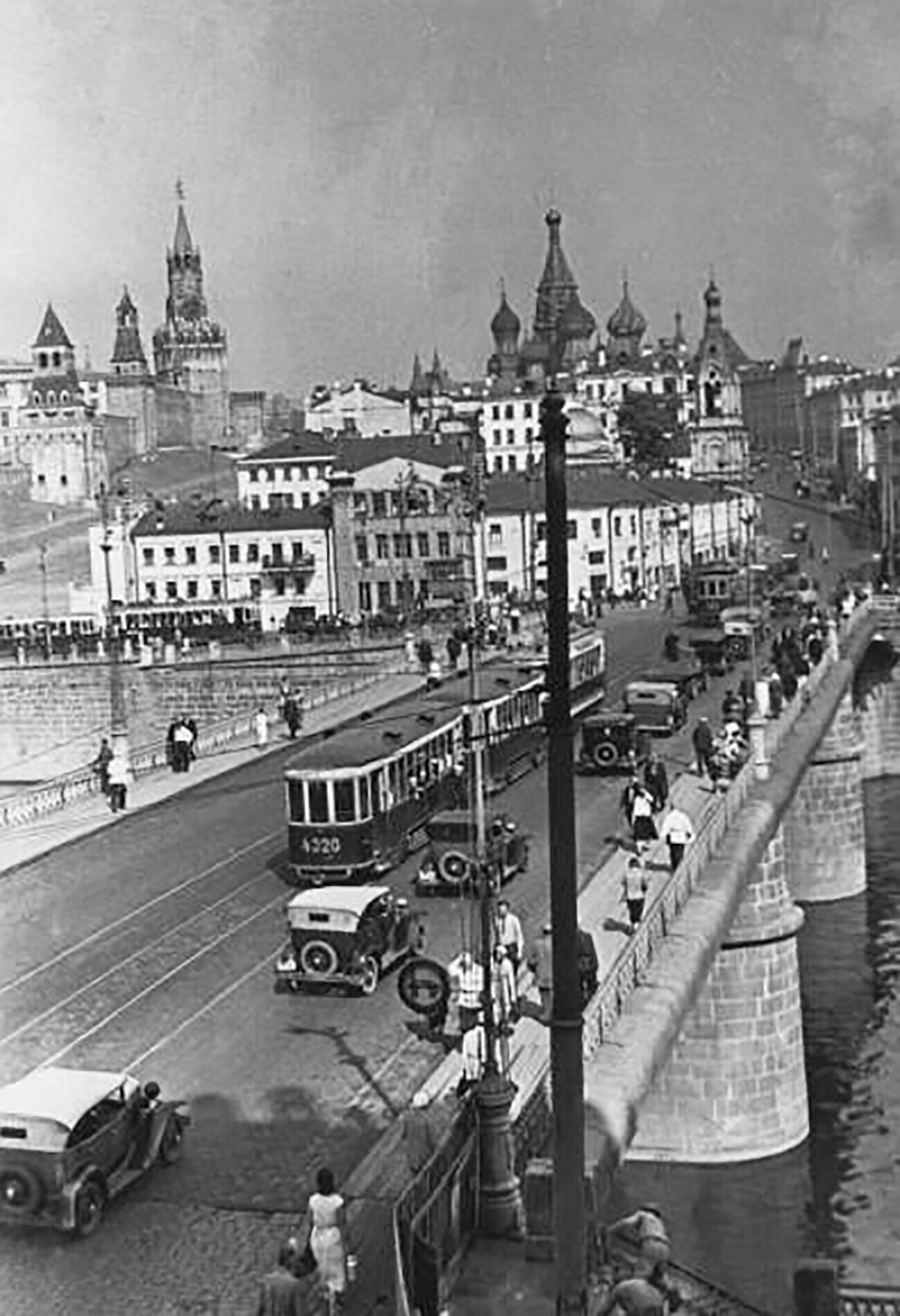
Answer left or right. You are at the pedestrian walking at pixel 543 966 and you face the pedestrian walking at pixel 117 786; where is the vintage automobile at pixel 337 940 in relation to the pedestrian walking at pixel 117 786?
left

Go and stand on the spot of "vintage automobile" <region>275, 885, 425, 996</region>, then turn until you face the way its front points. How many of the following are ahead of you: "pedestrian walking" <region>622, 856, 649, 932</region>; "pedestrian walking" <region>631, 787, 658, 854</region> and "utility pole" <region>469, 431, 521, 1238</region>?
2

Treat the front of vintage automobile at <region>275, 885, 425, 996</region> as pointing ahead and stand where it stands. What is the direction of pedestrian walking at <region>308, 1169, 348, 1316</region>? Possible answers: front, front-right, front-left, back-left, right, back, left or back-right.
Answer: back-right

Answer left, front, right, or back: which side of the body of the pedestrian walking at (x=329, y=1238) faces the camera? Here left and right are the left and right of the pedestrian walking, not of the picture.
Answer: back

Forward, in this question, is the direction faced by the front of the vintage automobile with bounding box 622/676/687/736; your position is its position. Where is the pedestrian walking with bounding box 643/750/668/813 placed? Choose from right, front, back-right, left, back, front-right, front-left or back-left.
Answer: back-right

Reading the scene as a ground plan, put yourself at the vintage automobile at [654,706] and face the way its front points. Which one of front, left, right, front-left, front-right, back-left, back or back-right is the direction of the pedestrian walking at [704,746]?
back-right

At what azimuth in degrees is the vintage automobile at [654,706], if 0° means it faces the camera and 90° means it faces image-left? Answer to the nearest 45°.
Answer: approximately 225°

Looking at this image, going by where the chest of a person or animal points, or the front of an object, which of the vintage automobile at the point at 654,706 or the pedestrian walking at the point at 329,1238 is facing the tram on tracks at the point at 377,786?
the pedestrian walking

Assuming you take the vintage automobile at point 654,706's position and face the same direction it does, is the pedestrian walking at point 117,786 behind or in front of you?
behind

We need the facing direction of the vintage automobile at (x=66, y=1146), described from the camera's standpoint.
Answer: facing away from the viewer and to the right of the viewer

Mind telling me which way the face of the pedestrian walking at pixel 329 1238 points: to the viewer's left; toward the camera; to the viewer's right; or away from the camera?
away from the camera
